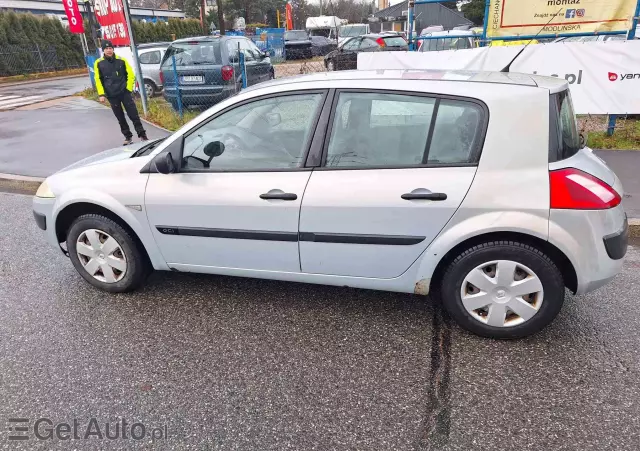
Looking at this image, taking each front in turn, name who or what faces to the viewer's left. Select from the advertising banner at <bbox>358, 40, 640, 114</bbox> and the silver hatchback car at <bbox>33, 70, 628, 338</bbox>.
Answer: the silver hatchback car

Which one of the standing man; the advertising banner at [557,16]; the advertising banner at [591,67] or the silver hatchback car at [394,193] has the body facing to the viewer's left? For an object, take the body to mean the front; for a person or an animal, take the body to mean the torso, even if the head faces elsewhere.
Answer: the silver hatchback car

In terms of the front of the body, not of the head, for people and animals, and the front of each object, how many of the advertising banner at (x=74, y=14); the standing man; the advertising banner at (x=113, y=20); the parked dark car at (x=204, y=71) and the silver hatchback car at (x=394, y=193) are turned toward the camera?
3

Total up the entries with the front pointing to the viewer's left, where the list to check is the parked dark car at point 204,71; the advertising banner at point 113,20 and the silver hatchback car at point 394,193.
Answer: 1

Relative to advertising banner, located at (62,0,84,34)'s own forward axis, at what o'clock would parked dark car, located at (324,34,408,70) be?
The parked dark car is roughly at 9 o'clock from the advertising banner.

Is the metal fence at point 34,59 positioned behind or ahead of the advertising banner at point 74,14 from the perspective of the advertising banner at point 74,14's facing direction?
behind

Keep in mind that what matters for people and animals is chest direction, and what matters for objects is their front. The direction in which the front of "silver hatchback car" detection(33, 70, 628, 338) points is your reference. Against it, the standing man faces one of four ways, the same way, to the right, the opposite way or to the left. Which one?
to the left

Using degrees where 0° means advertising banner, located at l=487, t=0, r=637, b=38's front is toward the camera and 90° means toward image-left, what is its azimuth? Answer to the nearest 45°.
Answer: approximately 0°

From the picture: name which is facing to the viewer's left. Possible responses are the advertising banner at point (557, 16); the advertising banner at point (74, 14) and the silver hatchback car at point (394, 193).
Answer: the silver hatchback car

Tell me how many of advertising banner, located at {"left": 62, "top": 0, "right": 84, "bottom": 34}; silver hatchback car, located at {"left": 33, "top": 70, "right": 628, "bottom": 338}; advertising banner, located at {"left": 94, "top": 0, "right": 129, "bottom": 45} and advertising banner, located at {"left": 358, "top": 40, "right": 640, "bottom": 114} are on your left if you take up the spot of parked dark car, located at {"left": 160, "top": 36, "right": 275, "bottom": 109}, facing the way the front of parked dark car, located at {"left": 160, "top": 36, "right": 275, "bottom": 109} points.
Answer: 2

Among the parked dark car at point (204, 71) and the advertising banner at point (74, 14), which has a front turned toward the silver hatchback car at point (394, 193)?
the advertising banner

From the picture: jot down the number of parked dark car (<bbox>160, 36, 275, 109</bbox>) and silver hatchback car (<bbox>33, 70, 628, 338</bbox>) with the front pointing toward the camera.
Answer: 0

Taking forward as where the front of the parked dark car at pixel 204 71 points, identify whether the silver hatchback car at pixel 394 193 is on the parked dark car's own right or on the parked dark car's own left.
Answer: on the parked dark car's own right

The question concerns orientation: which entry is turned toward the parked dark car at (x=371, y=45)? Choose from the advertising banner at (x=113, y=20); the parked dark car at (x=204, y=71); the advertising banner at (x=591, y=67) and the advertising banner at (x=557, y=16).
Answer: the parked dark car at (x=204, y=71)
